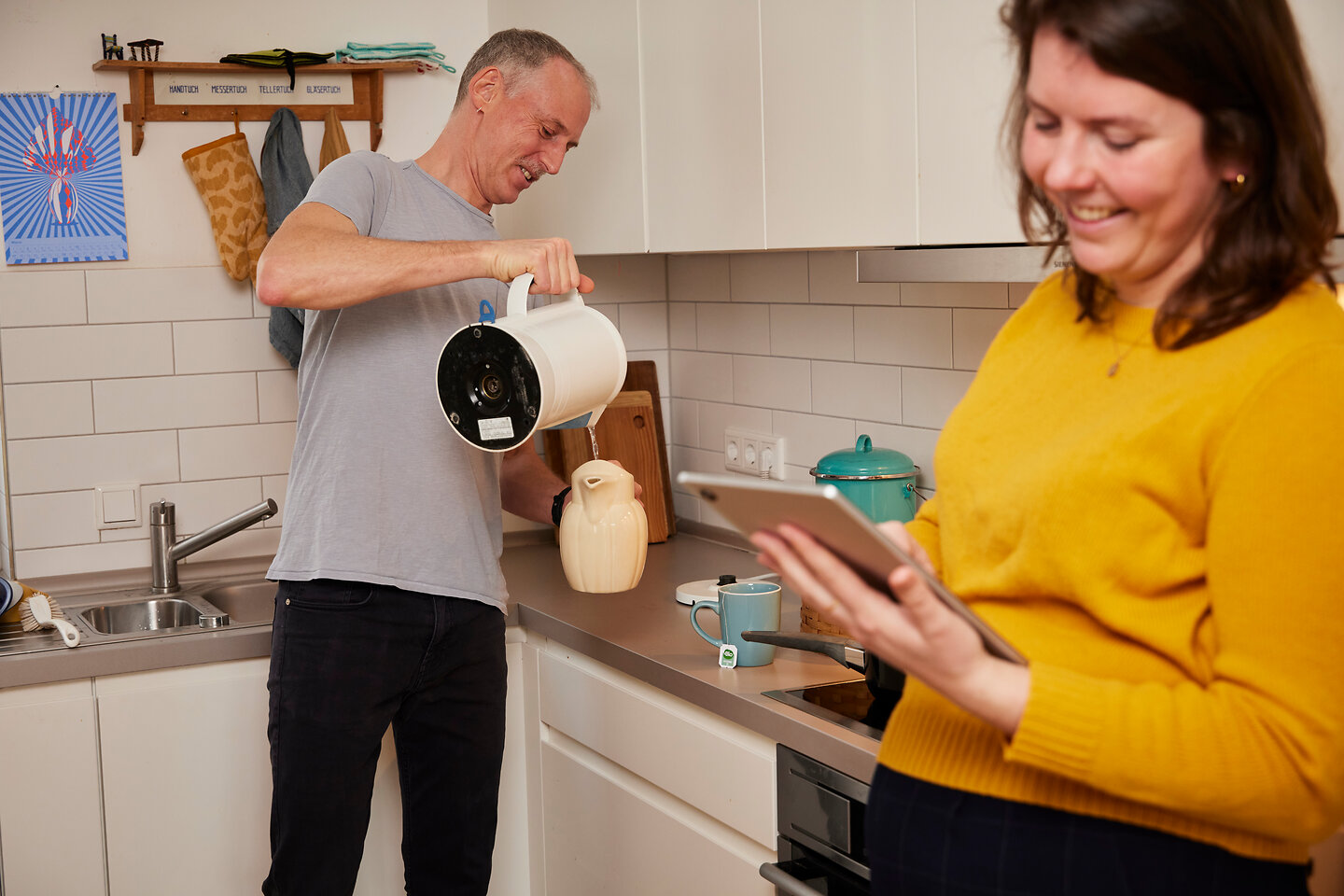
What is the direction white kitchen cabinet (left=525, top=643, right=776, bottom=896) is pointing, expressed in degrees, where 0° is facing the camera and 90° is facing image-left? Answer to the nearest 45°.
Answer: approximately 45°

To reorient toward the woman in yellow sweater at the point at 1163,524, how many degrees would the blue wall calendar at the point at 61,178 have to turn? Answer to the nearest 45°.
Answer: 0° — it already faces them

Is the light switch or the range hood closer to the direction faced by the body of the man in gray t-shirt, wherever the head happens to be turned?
the range hood

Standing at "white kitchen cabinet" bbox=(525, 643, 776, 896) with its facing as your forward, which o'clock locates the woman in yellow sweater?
The woman in yellow sweater is roughly at 10 o'clock from the white kitchen cabinet.

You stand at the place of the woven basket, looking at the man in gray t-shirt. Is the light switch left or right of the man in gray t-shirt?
right
